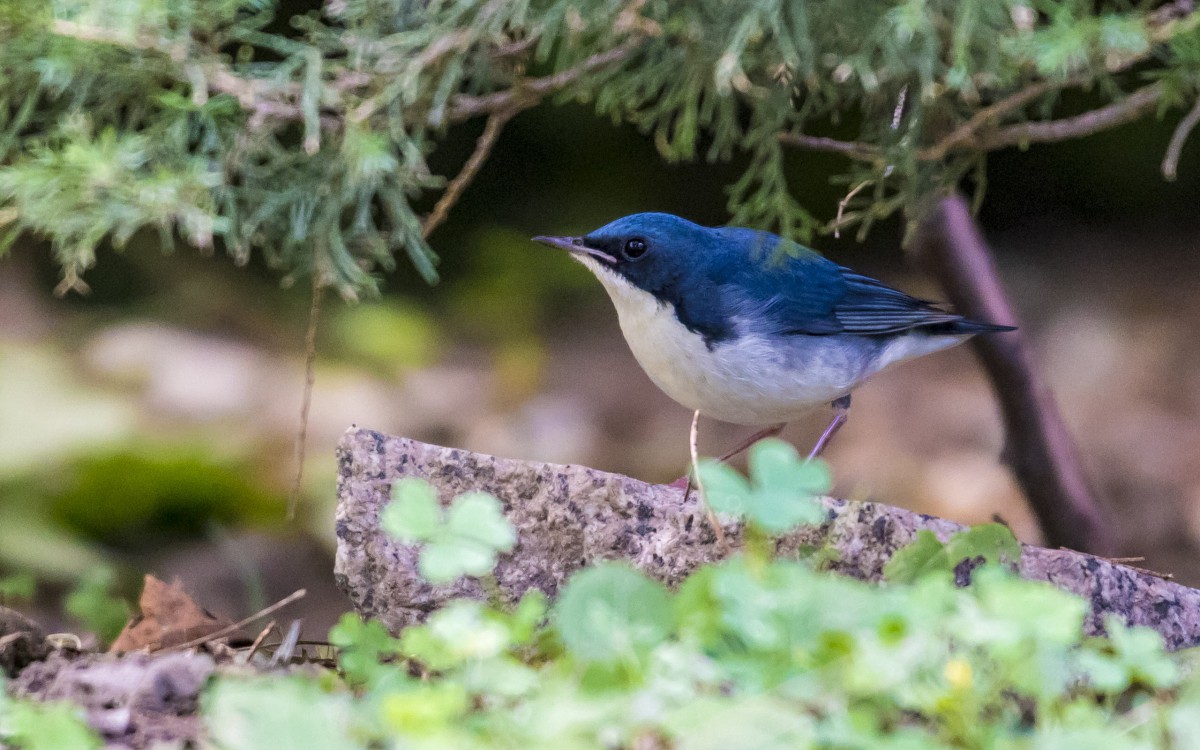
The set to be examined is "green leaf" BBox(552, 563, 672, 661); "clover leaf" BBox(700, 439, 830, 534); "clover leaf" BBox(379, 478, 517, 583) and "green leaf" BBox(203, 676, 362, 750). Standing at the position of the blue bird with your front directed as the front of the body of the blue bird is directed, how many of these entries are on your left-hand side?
4

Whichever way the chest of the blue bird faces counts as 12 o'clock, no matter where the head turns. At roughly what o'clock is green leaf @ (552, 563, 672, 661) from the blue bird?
The green leaf is roughly at 9 o'clock from the blue bird.

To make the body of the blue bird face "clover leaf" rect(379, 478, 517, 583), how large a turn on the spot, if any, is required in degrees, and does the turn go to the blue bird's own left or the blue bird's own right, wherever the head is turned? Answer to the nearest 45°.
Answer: approximately 90° to the blue bird's own left

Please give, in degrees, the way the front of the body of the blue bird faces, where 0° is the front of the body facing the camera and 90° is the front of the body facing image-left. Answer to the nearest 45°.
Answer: approximately 90°

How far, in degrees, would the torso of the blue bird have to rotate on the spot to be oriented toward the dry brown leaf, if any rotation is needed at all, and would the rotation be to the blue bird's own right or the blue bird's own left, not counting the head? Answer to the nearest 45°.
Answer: approximately 45° to the blue bird's own left

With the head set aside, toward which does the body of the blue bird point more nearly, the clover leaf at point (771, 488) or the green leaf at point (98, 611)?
the green leaf

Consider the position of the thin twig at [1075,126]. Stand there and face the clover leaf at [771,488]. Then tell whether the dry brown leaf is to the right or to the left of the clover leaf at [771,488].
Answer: right

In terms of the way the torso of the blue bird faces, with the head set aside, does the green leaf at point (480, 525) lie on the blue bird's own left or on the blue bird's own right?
on the blue bird's own left
